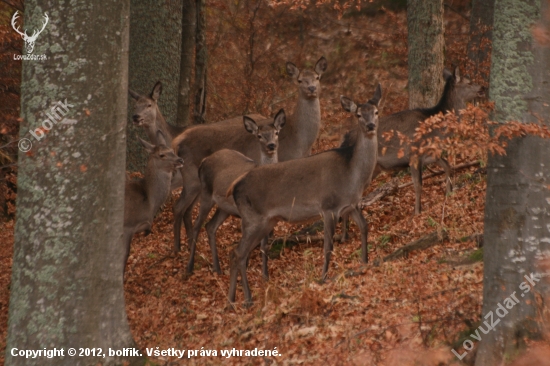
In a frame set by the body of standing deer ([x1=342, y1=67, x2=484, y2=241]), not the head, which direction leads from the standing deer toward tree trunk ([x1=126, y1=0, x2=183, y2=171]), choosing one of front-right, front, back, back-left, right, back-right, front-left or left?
back

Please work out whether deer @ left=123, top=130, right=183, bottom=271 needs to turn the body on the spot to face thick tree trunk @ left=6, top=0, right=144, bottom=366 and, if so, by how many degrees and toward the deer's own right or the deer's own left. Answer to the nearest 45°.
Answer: approximately 90° to the deer's own right

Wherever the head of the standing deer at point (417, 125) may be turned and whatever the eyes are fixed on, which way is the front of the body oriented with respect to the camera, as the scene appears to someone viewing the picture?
to the viewer's right

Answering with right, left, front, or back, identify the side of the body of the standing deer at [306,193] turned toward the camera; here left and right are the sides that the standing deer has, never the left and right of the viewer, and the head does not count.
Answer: right

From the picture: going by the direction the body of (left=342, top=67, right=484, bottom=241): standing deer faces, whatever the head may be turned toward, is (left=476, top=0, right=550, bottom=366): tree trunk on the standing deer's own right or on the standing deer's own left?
on the standing deer's own right

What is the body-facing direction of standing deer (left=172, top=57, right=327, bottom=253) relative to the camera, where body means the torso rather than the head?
to the viewer's right
